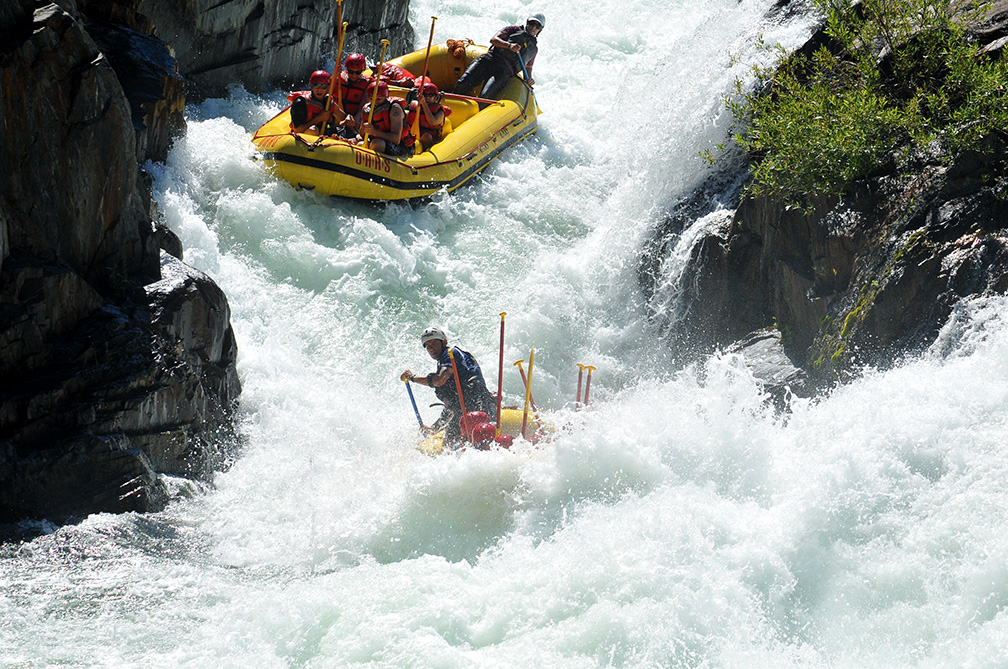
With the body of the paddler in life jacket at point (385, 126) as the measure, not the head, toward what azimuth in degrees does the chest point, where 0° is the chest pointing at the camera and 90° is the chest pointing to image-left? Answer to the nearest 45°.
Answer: approximately 45°

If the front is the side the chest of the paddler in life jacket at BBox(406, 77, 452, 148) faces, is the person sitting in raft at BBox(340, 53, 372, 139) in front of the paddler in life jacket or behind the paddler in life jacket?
in front

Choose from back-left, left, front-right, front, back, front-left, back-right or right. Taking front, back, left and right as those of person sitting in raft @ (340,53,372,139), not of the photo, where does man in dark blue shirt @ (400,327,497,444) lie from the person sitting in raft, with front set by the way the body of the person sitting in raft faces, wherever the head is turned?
front-left

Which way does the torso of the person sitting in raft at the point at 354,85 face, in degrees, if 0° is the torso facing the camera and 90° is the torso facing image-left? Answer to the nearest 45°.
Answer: approximately 45°

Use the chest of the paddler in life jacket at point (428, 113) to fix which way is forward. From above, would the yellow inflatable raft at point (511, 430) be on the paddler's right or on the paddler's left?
on the paddler's left

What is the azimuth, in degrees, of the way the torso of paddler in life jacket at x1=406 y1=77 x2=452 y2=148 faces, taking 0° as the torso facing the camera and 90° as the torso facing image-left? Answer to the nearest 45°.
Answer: approximately 45°

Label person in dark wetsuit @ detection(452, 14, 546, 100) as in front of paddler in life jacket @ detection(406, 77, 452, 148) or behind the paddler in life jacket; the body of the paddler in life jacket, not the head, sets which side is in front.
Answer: behind
